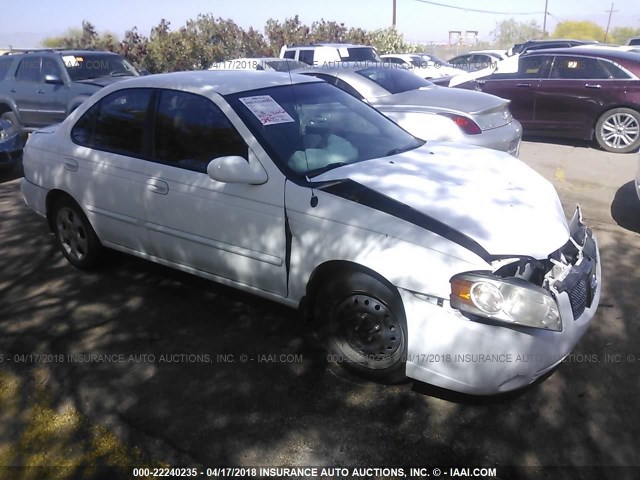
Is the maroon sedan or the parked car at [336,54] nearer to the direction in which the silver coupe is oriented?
the parked car

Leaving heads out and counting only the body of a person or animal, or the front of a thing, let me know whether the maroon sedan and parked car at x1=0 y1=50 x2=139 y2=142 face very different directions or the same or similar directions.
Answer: very different directions

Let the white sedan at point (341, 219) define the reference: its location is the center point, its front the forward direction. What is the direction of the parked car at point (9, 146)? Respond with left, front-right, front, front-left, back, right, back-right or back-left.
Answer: back

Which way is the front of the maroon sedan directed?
to the viewer's left

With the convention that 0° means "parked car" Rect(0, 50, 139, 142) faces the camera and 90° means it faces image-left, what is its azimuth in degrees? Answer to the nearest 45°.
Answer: approximately 315°

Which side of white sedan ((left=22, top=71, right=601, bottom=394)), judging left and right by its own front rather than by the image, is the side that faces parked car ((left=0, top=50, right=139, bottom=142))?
back

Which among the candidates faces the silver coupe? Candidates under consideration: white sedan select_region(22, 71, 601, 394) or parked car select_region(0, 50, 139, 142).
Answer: the parked car

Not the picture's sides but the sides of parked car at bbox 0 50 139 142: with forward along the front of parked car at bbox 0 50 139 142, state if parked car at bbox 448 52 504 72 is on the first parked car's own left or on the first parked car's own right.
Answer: on the first parked car's own left

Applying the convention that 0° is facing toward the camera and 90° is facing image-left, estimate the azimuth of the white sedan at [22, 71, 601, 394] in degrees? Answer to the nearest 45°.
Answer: approximately 315°

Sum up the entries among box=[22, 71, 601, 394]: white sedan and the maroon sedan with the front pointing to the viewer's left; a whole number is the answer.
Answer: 1
